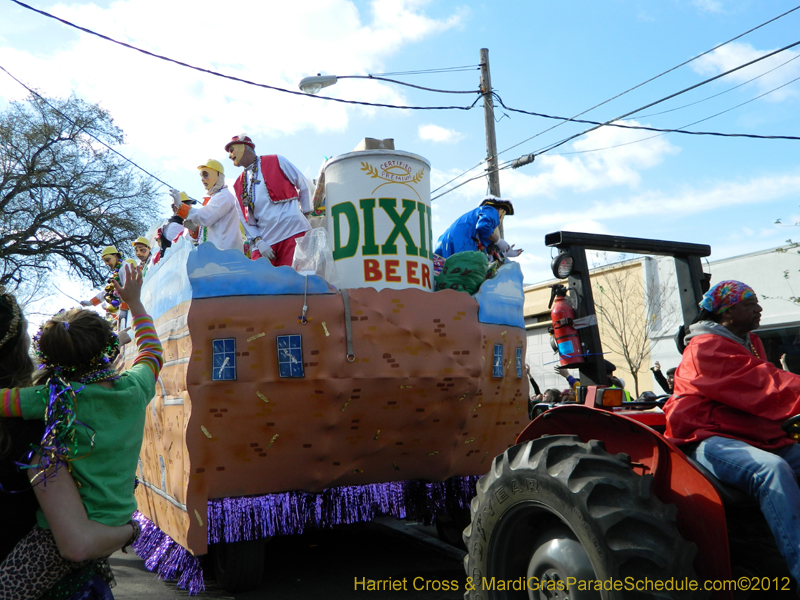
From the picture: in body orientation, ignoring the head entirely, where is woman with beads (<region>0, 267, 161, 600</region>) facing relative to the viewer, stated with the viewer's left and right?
facing away from the viewer

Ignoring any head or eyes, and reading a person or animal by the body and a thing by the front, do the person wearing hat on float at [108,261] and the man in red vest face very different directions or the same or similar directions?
same or similar directions

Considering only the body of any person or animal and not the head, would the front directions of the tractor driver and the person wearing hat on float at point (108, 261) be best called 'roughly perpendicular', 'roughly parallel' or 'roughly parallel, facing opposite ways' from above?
roughly perpendicular

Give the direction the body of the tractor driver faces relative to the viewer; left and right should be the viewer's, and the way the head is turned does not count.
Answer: facing to the right of the viewer

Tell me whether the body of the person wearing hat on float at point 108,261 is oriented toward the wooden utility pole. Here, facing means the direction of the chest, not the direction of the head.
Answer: no

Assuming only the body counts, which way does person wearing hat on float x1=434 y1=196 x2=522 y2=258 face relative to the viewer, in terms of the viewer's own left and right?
facing to the right of the viewer

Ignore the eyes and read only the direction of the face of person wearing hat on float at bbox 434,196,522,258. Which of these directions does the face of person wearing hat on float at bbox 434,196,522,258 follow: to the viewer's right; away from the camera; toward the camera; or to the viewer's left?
to the viewer's right

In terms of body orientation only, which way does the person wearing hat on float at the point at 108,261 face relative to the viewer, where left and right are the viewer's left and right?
facing the viewer and to the left of the viewer

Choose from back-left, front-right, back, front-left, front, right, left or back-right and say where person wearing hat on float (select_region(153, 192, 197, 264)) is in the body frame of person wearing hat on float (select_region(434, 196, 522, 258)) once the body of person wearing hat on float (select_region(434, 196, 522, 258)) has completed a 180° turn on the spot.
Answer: front

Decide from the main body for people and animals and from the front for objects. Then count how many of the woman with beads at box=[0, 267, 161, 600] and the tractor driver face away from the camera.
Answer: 1

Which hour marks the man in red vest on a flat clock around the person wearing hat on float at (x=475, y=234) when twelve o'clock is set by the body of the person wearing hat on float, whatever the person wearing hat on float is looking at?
The man in red vest is roughly at 5 o'clock from the person wearing hat on float.

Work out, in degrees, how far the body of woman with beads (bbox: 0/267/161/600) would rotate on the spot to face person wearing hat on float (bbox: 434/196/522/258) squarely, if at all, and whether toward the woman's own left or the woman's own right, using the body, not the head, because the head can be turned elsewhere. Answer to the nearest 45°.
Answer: approximately 45° to the woman's own right
